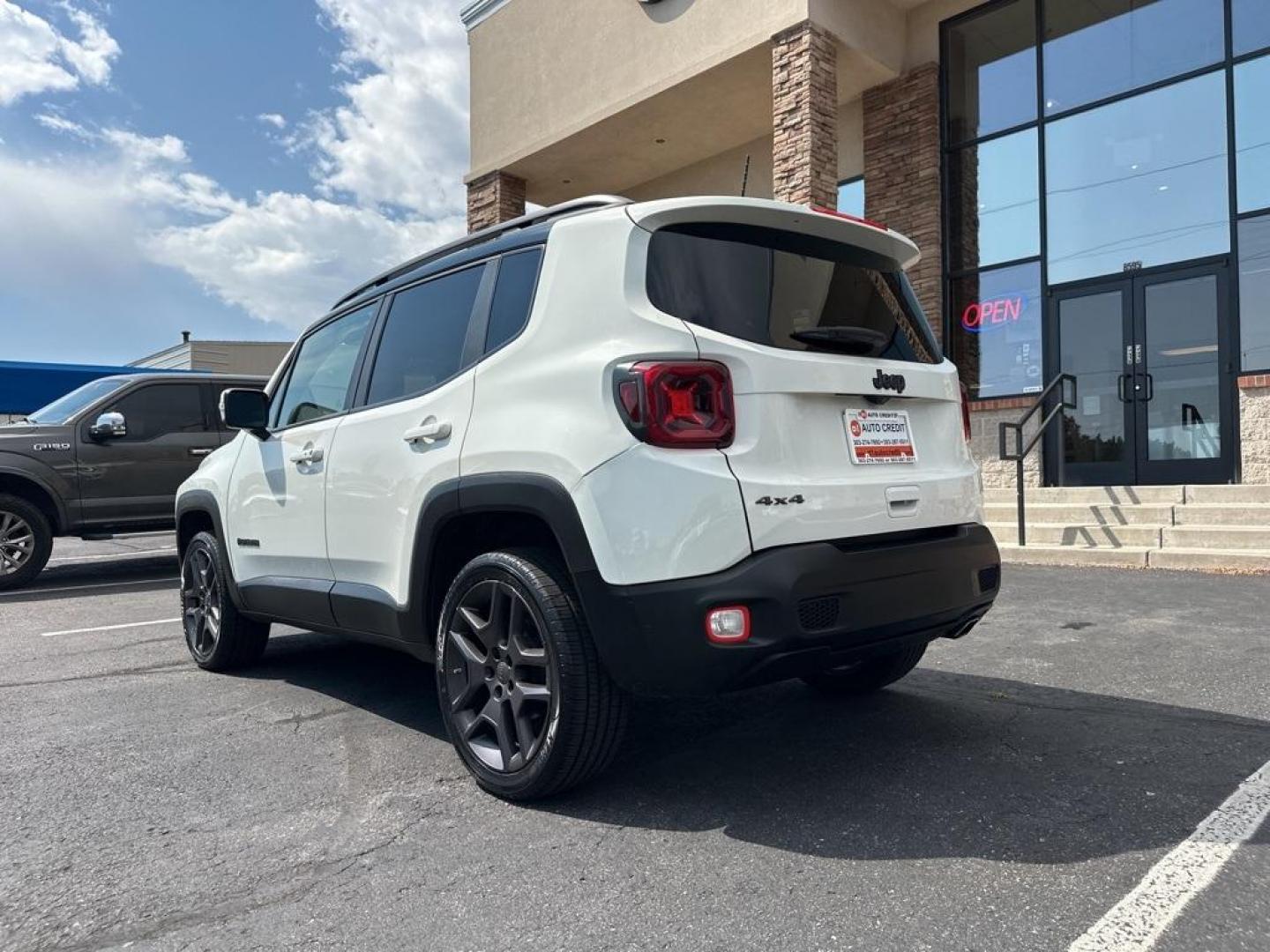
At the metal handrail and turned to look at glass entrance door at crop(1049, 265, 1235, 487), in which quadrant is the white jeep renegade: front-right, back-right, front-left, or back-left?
back-right

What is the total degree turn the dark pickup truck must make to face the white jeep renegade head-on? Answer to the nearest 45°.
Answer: approximately 90° to its left

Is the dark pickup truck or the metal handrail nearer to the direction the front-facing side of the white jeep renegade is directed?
the dark pickup truck

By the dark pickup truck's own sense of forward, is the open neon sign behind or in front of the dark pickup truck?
behind

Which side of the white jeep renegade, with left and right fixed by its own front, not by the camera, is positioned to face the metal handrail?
right

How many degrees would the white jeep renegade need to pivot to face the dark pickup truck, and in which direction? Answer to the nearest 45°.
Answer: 0° — it already faces it

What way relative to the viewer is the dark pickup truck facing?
to the viewer's left

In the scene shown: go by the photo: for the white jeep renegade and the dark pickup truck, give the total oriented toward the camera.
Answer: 0

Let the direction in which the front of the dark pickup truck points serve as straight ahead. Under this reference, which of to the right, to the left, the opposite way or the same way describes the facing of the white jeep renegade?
to the right

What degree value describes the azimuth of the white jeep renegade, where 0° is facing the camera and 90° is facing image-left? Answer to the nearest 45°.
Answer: approximately 135°

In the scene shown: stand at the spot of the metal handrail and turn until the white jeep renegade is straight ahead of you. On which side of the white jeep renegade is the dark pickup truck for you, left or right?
right

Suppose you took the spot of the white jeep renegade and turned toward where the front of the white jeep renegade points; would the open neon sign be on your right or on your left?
on your right
